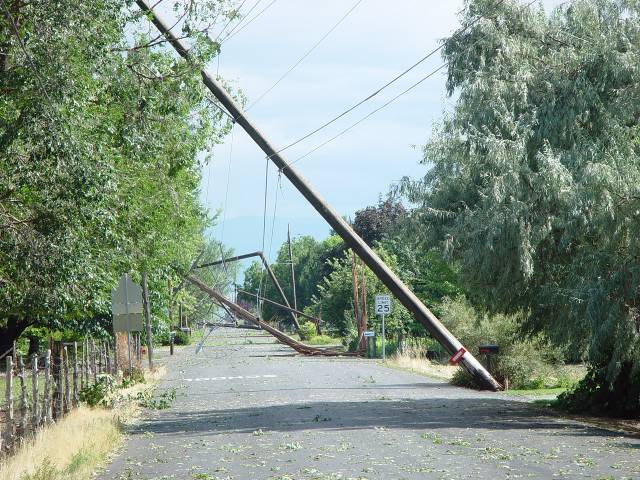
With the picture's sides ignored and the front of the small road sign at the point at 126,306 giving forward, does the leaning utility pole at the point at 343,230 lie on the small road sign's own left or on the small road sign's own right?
on the small road sign's own right

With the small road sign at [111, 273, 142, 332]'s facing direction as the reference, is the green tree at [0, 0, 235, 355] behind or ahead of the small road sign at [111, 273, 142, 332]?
behind

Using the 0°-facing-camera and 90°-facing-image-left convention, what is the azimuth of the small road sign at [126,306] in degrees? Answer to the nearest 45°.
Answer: approximately 180°

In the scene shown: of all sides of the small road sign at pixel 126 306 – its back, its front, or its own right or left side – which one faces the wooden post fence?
back

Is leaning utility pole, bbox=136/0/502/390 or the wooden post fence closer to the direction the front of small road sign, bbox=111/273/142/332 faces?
the leaning utility pole

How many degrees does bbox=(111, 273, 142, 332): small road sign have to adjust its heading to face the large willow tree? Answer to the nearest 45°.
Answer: approximately 135° to its right

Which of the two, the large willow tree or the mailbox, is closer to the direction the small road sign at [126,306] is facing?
the mailbox

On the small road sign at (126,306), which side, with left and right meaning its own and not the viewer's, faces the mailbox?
right
